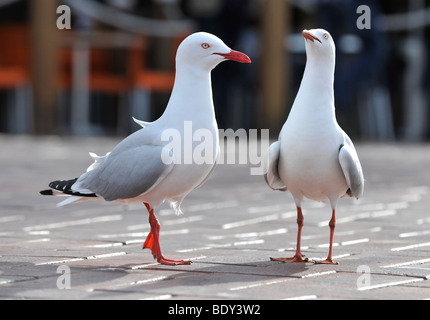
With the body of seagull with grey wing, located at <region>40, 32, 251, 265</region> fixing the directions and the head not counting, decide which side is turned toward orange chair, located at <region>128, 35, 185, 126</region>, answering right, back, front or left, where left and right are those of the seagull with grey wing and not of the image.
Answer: left

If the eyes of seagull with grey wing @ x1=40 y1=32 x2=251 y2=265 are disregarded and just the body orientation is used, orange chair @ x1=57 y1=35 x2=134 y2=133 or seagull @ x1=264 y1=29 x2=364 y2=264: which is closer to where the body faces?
the seagull

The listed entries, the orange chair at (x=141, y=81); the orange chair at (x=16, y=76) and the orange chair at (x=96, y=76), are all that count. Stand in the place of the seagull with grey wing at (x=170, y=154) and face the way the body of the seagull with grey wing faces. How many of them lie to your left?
3

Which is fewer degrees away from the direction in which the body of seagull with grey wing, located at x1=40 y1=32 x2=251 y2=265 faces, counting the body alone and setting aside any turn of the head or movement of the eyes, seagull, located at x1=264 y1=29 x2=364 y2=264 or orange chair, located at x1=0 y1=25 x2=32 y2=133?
the seagull

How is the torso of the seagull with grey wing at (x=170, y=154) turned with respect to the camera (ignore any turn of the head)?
to the viewer's right

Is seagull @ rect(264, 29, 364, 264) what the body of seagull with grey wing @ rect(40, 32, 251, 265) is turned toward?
yes

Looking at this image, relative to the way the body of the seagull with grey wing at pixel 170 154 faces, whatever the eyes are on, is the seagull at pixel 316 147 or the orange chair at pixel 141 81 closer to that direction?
the seagull

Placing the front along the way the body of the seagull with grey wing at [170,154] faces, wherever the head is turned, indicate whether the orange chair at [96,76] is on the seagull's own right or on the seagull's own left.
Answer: on the seagull's own left

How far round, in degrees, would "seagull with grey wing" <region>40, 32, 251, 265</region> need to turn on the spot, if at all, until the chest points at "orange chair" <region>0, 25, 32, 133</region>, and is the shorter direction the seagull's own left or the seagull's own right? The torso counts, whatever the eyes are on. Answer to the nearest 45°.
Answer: approximately 90° to the seagull's own left
